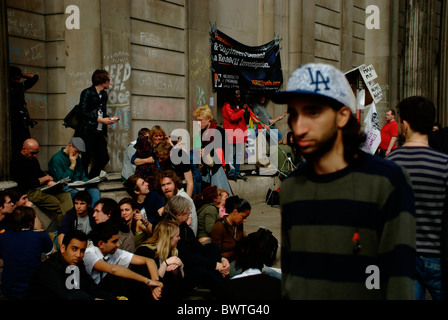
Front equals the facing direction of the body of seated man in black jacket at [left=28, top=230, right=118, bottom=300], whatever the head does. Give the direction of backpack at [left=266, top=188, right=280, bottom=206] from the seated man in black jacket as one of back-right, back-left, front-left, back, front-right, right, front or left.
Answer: left

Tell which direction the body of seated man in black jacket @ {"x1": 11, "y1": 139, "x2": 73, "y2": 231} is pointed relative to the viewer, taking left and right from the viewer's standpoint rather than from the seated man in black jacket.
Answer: facing the viewer and to the right of the viewer

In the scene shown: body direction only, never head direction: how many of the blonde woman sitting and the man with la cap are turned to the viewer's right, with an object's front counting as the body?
1

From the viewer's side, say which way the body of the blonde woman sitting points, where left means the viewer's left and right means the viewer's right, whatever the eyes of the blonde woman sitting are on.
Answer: facing to the right of the viewer

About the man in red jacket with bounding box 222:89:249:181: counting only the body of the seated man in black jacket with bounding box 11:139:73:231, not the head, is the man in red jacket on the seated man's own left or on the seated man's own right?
on the seated man's own left

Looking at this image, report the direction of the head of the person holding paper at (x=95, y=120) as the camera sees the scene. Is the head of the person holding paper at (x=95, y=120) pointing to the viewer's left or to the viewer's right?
to the viewer's right

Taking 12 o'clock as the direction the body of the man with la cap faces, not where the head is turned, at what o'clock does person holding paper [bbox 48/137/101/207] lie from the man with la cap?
The person holding paper is roughly at 3 o'clock from the man with la cap.

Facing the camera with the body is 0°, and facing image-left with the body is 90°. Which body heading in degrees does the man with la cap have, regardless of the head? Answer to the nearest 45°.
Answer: approximately 45°
